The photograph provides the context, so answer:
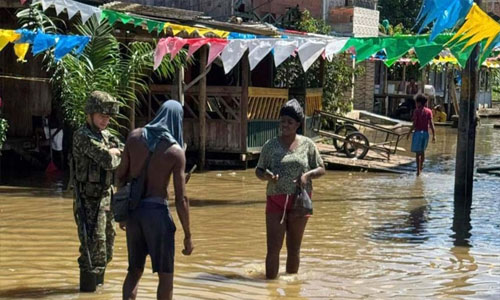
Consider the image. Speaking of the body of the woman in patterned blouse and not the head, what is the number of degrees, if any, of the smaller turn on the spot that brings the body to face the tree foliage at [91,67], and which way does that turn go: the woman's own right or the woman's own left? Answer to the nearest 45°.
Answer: approximately 135° to the woman's own right

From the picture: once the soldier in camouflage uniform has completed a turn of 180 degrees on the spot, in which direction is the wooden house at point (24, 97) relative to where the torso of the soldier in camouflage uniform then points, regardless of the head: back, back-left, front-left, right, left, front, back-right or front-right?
front-right

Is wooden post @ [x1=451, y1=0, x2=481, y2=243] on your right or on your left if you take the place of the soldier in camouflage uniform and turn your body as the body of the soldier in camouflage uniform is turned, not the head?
on your left

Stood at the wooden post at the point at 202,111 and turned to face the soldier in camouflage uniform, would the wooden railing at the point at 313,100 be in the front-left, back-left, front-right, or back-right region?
back-left

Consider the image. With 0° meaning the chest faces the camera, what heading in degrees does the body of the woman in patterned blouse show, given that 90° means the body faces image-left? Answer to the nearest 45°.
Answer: approximately 0°

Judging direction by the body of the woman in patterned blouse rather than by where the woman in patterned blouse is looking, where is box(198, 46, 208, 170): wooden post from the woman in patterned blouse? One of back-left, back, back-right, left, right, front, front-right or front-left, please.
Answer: back

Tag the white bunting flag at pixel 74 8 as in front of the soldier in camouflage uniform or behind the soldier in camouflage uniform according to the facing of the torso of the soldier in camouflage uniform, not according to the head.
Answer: behind

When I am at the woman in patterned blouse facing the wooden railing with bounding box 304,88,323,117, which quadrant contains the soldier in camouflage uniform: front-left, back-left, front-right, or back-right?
back-left

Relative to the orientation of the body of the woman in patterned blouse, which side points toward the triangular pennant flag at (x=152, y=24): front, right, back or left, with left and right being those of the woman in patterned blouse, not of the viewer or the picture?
back

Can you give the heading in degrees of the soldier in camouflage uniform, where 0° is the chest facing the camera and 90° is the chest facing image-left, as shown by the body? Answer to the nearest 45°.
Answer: approximately 315°

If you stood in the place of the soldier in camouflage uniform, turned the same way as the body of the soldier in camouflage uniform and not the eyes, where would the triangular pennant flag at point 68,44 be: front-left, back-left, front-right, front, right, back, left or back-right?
back-left

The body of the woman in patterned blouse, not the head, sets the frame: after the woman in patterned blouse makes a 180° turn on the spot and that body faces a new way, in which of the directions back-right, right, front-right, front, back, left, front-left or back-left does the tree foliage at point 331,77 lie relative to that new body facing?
front
